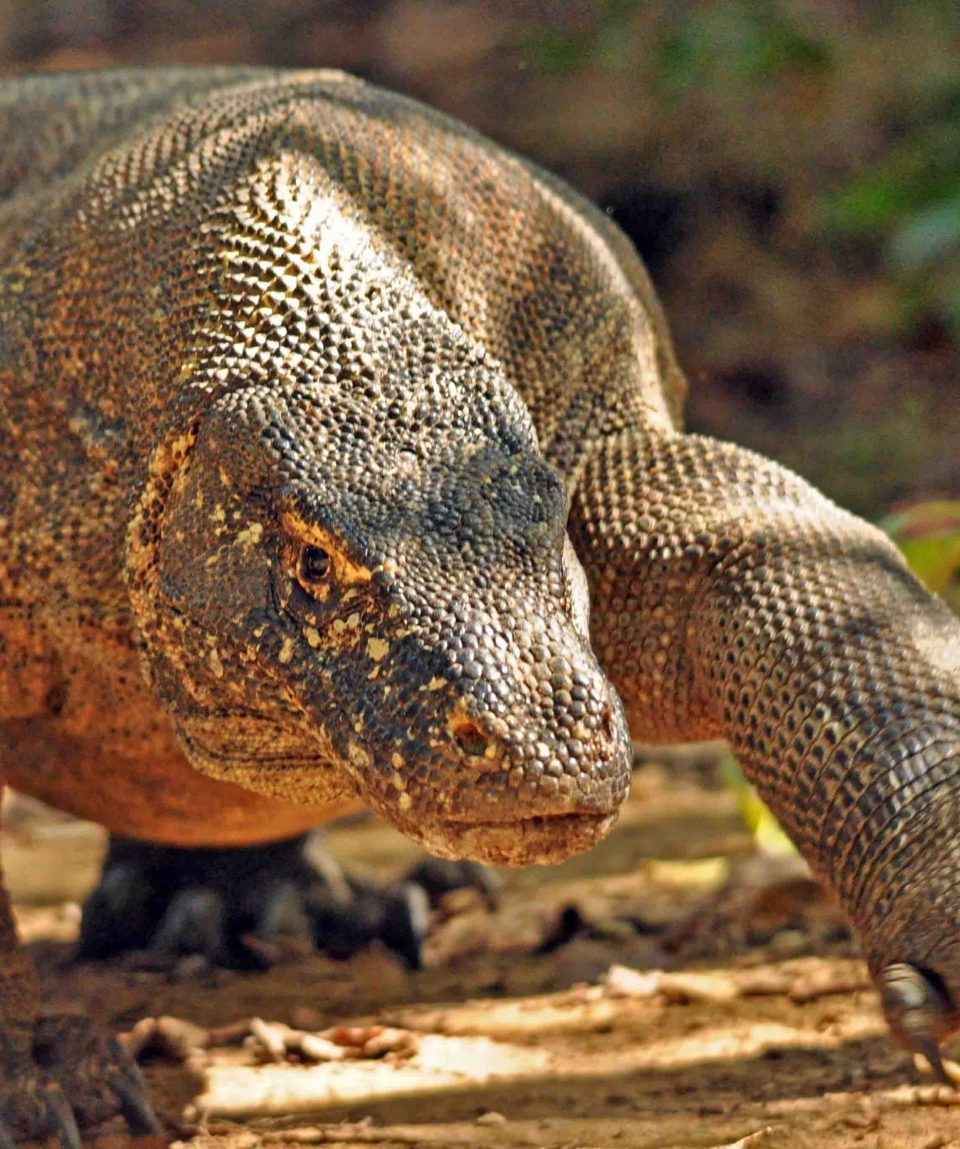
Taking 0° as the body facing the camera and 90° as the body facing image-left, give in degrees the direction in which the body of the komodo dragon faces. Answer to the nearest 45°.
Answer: approximately 315°
